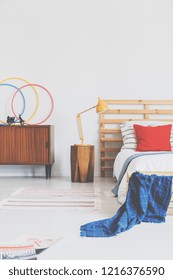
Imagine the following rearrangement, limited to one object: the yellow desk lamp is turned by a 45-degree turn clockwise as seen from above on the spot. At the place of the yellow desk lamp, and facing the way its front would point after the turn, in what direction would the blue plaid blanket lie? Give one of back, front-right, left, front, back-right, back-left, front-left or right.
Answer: front-right

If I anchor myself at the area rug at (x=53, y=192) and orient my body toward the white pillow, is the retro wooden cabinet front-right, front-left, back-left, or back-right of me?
front-left

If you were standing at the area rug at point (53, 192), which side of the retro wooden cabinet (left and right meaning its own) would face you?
front

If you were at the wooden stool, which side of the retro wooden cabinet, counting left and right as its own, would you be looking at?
left

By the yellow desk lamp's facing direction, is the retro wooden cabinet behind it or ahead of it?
behind

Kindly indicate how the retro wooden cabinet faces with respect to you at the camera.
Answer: facing the viewer

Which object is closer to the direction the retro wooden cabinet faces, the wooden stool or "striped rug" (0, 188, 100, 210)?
the striped rug

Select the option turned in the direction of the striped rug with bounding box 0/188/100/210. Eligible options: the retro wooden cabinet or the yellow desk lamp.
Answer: the retro wooden cabinet

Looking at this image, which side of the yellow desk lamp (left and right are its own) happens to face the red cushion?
front

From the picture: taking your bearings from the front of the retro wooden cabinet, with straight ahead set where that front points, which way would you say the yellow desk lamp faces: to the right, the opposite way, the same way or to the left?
to the left
